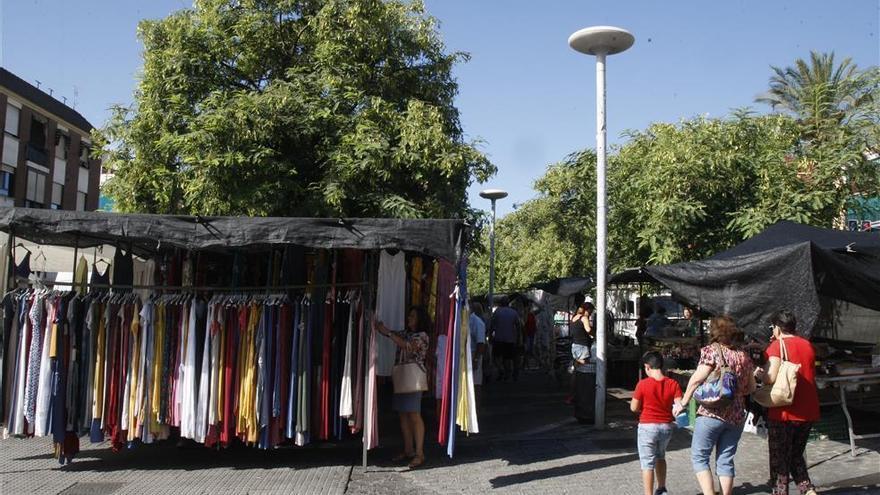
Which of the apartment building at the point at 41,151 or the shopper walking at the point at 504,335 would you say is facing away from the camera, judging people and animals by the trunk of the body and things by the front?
the shopper walking

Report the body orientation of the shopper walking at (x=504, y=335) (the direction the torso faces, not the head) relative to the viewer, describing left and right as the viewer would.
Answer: facing away from the viewer

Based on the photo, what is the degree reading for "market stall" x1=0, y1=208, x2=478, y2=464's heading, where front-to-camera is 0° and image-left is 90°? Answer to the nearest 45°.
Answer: approximately 0°

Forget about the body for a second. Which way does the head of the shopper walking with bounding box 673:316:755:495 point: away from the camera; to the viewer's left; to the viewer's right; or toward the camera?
away from the camera

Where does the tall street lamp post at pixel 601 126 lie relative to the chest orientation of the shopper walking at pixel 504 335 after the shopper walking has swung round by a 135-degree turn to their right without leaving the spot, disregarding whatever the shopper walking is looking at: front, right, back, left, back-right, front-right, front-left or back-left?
front-right

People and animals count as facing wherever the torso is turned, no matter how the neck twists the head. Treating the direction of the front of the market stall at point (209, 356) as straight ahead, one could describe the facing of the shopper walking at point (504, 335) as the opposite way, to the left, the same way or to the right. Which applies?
the opposite way

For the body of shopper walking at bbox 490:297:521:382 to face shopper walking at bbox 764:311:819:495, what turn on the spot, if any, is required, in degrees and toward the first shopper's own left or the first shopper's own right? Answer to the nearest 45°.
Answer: approximately 180°
